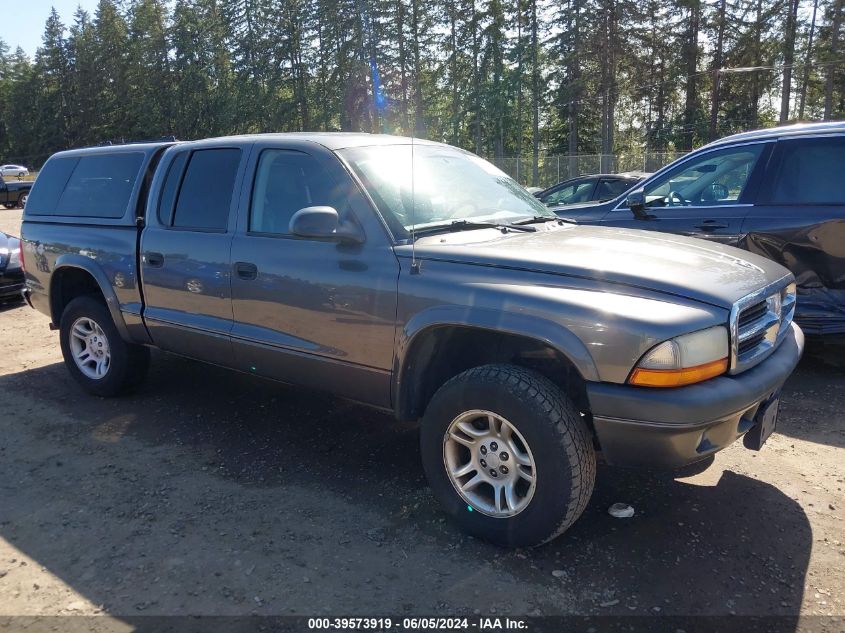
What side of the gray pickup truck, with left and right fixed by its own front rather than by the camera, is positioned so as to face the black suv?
left

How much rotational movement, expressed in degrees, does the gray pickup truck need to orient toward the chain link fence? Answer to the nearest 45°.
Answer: approximately 135° to its left

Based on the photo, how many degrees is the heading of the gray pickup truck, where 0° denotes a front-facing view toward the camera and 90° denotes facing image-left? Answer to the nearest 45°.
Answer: approximately 315°

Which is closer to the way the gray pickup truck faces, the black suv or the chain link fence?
the black suv
